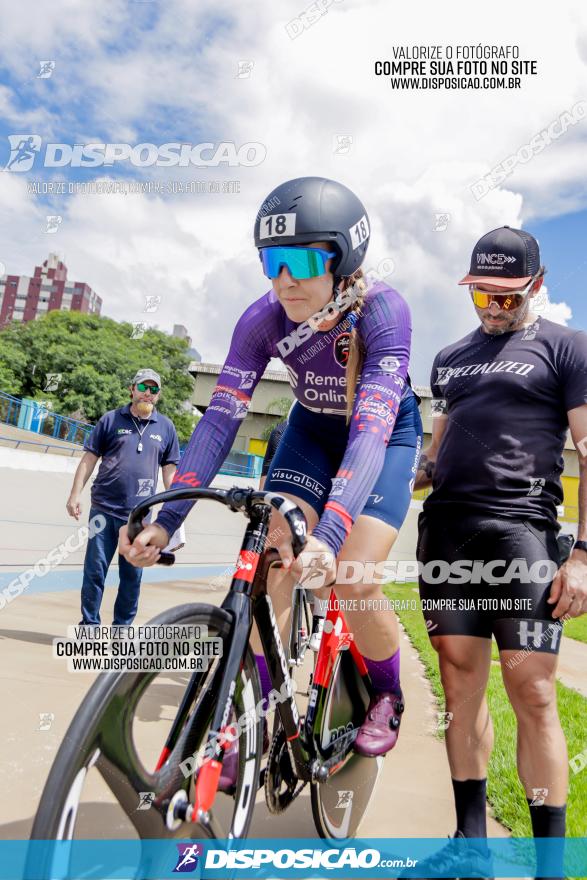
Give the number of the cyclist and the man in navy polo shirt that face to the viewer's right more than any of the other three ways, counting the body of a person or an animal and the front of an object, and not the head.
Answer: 0

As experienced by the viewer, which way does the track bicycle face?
facing the viewer and to the left of the viewer

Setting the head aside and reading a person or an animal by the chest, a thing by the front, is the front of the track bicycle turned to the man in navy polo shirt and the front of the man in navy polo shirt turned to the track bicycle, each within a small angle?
no

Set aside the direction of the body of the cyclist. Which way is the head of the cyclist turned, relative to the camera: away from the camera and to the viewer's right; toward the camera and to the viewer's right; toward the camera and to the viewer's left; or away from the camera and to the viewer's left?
toward the camera and to the viewer's left

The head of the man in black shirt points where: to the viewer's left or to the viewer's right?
to the viewer's left

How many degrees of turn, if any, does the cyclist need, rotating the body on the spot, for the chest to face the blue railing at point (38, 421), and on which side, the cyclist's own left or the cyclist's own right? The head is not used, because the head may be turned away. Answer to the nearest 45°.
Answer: approximately 135° to the cyclist's own right

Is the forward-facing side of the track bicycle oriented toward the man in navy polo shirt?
no

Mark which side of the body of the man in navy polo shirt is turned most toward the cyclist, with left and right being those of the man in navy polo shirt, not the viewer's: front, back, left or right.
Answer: front

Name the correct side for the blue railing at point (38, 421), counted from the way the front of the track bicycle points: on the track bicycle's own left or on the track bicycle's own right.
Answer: on the track bicycle's own right

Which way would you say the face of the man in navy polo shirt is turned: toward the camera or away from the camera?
toward the camera

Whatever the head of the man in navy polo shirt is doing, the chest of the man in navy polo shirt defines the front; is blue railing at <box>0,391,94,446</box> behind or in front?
behind

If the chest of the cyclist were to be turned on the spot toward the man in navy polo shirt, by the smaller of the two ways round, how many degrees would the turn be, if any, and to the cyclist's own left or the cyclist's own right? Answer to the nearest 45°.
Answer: approximately 135° to the cyclist's own right

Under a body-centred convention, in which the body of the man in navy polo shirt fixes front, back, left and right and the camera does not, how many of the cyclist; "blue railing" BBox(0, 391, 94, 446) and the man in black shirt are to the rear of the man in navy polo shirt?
1

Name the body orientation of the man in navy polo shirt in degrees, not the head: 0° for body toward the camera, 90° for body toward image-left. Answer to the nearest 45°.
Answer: approximately 0°
